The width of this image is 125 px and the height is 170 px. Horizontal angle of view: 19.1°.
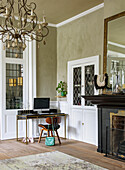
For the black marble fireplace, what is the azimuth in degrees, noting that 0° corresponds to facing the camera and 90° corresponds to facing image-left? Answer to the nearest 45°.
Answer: approximately 45°

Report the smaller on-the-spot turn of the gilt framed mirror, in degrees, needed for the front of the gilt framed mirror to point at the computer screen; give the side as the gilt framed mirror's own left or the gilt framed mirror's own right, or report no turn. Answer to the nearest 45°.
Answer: approximately 90° to the gilt framed mirror's own right

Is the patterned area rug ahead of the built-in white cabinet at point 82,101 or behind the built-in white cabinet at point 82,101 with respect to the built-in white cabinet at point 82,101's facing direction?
ahead

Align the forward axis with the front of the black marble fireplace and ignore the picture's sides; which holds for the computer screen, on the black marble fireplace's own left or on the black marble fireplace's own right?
on the black marble fireplace's own right

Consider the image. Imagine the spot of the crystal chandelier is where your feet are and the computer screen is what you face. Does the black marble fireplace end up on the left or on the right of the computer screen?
right

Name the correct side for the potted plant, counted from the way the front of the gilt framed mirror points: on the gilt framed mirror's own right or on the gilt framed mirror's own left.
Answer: on the gilt framed mirror's own right

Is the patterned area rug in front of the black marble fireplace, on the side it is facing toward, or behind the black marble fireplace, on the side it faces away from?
in front

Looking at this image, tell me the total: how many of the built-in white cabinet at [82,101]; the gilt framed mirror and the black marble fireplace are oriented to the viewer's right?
0

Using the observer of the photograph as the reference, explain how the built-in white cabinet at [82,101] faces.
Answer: facing the viewer and to the left of the viewer

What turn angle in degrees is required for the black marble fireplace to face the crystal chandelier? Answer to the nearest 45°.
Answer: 0° — it already faces it

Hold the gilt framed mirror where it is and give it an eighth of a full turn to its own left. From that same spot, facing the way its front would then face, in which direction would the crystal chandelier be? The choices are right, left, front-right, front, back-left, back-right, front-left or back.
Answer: front-right
